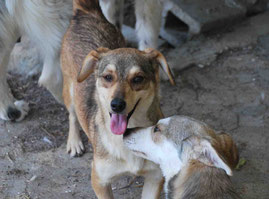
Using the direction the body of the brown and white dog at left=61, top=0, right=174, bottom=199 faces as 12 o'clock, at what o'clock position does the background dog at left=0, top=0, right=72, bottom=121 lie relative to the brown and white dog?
The background dog is roughly at 5 o'clock from the brown and white dog.

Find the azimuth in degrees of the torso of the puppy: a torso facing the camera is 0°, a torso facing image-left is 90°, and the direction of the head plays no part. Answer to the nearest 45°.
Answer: approximately 90°

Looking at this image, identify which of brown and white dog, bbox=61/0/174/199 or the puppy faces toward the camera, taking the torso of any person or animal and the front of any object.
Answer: the brown and white dog

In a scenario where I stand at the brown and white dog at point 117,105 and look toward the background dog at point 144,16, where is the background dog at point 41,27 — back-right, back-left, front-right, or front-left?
front-left

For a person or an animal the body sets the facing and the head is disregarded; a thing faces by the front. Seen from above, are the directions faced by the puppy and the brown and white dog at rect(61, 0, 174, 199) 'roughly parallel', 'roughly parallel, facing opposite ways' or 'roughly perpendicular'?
roughly perpendicular

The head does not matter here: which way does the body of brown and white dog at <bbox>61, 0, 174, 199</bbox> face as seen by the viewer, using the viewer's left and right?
facing the viewer

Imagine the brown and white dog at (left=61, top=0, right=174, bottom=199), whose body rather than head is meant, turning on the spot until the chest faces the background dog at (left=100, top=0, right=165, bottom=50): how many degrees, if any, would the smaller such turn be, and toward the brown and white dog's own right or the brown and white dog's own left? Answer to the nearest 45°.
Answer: approximately 180°

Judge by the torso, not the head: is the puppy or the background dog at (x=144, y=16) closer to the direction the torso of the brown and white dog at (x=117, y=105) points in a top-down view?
the puppy

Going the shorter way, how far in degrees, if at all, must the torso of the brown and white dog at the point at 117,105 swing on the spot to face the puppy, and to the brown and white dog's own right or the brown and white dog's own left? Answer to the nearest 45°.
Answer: approximately 45° to the brown and white dog's own left

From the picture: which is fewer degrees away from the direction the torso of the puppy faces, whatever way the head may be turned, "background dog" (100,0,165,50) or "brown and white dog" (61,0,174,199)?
the brown and white dog

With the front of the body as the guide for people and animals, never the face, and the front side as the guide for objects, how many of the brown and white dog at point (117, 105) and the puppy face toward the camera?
1

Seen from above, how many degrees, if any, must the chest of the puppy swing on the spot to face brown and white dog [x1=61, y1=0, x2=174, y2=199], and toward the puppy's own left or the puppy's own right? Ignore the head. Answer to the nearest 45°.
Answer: approximately 45° to the puppy's own right

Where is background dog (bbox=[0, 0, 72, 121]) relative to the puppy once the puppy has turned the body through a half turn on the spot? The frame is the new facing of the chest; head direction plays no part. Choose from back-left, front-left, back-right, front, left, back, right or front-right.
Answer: back-left
